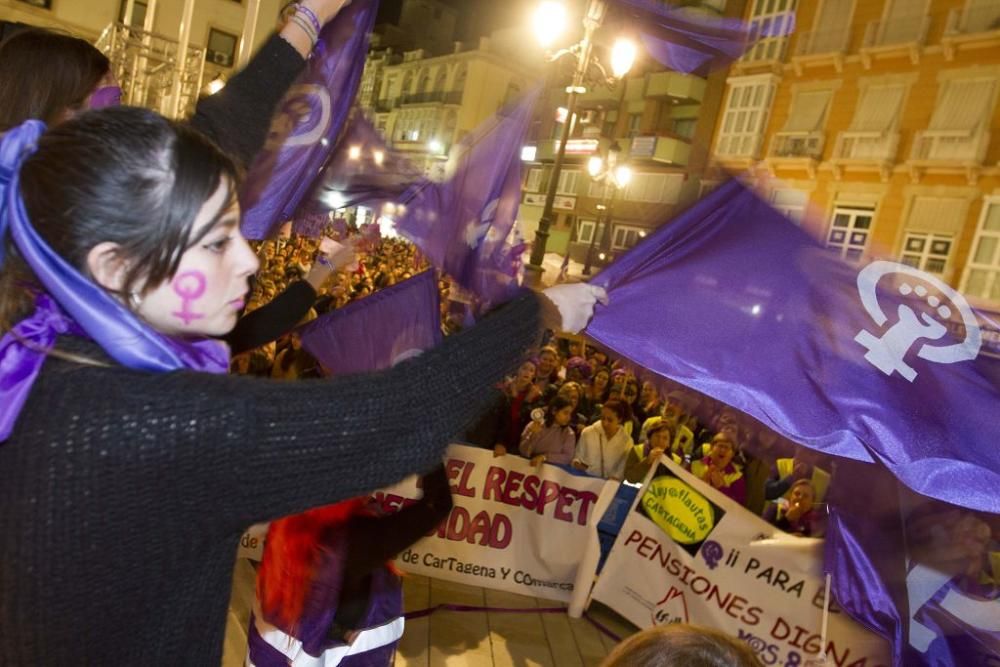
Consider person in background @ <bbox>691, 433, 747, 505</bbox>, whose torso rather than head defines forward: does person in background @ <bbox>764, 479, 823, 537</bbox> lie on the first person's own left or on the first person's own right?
on the first person's own left

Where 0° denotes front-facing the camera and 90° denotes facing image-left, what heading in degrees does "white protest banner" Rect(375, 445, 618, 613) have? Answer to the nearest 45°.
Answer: approximately 0°

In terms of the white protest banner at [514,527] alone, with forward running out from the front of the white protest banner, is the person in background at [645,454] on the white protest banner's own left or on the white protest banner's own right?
on the white protest banner's own left

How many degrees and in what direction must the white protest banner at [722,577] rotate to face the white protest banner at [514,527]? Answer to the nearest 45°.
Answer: approximately 90° to its right

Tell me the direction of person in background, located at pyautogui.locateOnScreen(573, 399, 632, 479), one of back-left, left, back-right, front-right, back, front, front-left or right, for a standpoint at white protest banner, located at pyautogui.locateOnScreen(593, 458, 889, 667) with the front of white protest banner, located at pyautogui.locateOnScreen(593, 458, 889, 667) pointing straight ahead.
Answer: back-right

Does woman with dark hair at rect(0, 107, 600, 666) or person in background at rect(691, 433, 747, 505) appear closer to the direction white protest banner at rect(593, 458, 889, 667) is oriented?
the woman with dark hair

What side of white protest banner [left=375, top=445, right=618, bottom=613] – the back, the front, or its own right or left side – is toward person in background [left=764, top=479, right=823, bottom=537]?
left

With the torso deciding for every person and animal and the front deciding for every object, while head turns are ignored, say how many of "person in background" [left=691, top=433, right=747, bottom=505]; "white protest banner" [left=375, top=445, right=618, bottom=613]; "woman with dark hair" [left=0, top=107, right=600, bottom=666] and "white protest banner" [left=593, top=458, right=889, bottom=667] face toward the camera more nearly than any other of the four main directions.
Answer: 3
